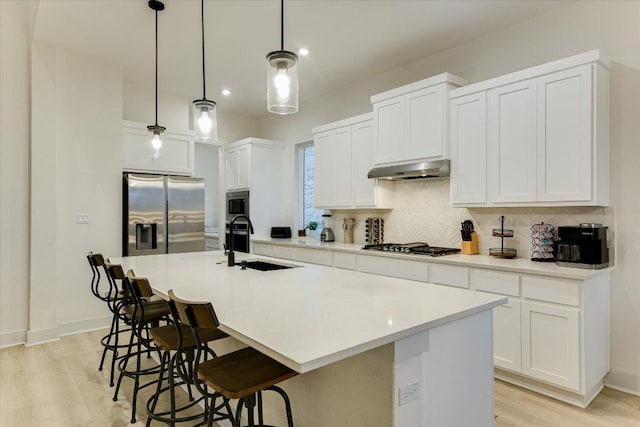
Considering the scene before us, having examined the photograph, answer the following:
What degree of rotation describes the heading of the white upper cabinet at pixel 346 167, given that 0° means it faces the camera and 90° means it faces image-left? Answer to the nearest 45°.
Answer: approximately 45°

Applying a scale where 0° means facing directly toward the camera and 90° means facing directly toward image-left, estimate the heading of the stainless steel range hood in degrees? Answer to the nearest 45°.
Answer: approximately 45°

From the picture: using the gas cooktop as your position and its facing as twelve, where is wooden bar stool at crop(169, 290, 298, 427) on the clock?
The wooden bar stool is roughly at 11 o'clock from the gas cooktop.

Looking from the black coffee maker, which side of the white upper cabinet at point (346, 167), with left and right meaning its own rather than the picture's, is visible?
left

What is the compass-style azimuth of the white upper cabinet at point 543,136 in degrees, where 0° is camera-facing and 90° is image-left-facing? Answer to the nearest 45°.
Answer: approximately 45°

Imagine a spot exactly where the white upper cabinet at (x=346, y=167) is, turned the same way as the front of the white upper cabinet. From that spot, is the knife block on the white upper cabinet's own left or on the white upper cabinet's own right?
on the white upper cabinet's own left

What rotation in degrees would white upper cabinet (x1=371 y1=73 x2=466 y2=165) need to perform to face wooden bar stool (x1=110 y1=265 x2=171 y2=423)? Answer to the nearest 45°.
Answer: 0° — it already faces it

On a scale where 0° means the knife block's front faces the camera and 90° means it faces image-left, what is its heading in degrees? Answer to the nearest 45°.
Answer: approximately 45°
